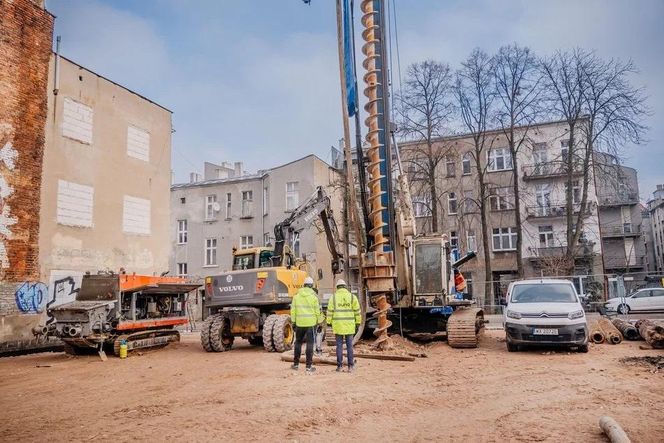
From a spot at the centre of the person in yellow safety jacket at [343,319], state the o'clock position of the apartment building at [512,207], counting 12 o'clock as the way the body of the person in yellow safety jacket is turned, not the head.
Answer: The apartment building is roughly at 1 o'clock from the person in yellow safety jacket.

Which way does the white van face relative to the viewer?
toward the camera

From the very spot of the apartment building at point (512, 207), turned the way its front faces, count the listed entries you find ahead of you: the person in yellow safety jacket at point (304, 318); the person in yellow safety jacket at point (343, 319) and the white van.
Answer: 3

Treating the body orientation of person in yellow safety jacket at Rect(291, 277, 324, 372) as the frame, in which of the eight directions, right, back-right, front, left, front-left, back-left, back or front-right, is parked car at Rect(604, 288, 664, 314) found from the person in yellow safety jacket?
front-right

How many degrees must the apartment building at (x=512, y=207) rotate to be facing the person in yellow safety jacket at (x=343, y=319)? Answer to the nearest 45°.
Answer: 0° — it already faces them

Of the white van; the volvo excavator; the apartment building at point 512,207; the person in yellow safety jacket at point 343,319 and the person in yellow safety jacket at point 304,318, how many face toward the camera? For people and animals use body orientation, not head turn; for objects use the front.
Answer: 2

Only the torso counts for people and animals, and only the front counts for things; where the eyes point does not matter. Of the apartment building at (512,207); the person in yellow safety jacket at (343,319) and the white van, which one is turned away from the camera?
the person in yellow safety jacket

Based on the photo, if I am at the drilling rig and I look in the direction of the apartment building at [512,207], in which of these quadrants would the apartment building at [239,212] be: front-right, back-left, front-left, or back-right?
front-left

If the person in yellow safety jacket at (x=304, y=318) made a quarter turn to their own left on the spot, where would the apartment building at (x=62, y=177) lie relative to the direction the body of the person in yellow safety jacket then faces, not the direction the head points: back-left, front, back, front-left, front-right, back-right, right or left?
front-right

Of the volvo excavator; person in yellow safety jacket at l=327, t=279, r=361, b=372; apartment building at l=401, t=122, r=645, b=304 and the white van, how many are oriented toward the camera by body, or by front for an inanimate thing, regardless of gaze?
2

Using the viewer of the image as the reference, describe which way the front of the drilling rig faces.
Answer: facing the viewer and to the left of the viewer

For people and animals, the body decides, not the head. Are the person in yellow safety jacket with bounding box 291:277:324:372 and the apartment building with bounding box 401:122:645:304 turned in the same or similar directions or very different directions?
very different directions

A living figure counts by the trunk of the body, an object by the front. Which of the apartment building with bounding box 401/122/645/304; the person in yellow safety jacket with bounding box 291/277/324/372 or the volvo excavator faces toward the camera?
the apartment building

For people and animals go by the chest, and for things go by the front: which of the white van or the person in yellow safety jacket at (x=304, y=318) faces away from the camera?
the person in yellow safety jacket

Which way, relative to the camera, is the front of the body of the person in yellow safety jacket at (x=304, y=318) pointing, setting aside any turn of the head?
away from the camera

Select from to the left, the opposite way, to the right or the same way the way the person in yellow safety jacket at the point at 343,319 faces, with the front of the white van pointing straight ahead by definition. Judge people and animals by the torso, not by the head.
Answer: the opposite way

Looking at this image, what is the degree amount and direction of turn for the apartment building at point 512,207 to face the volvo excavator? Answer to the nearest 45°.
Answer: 0° — it already faces it

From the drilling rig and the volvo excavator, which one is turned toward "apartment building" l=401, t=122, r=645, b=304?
the volvo excavator

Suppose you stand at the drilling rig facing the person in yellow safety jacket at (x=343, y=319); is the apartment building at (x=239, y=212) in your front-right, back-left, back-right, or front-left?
back-right

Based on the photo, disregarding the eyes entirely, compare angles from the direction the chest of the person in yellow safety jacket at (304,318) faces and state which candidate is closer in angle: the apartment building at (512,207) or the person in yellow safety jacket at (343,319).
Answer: the apartment building

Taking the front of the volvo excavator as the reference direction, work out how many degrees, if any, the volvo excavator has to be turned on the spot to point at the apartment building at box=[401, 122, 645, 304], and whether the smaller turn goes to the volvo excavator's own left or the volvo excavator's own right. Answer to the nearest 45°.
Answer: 0° — it already faces it

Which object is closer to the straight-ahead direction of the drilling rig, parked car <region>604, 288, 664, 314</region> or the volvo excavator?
the volvo excavator

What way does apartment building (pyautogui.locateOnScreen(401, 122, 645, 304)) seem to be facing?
toward the camera
